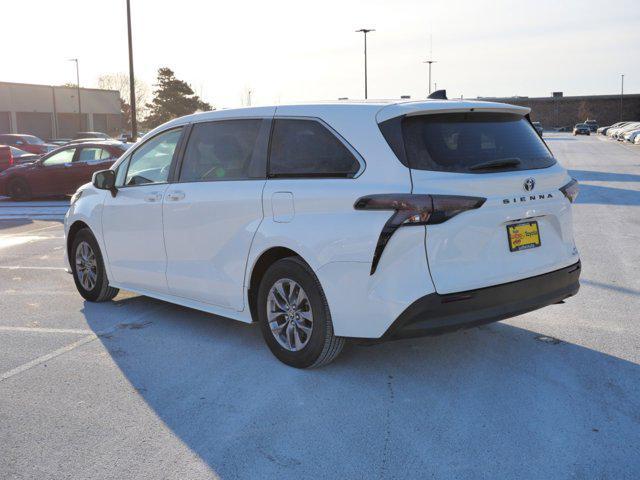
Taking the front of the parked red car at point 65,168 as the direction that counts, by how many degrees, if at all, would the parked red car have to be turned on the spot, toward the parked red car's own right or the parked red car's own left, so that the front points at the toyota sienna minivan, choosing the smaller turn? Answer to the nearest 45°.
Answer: approximately 90° to the parked red car's own left

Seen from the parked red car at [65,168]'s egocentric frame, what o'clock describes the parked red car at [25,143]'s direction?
the parked red car at [25,143] is roughly at 3 o'clock from the parked red car at [65,168].

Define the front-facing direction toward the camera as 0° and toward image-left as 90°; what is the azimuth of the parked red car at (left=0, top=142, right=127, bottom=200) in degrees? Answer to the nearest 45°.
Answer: approximately 90°

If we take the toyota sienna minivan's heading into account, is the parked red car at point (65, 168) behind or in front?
in front

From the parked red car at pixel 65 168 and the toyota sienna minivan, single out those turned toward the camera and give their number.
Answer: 0

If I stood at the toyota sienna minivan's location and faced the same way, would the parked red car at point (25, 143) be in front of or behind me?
in front

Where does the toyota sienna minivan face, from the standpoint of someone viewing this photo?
facing away from the viewer and to the left of the viewer
